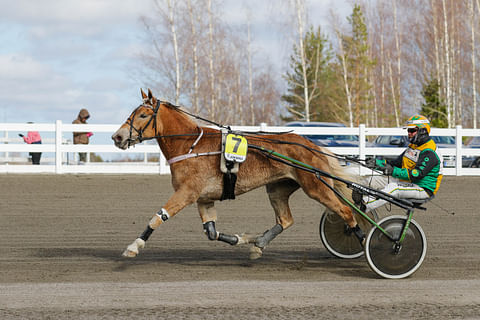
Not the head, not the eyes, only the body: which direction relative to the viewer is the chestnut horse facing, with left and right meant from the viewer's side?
facing to the left of the viewer

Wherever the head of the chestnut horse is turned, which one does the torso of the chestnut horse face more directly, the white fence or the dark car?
the white fence

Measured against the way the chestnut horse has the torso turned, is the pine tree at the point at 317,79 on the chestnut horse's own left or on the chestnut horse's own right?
on the chestnut horse's own right

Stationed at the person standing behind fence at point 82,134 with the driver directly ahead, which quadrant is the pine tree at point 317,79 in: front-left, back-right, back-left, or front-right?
back-left

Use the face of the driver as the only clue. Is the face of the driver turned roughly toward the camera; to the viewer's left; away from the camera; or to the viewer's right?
to the viewer's left

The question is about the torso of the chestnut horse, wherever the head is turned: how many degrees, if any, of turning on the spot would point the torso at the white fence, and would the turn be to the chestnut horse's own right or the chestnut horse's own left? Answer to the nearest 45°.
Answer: approximately 90° to the chestnut horse's own right

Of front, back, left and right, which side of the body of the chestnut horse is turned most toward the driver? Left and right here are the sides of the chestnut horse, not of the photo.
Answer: back

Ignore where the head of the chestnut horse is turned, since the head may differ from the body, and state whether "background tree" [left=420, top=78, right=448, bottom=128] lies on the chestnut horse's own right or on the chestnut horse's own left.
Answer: on the chestnut horse's own right
